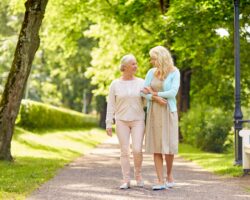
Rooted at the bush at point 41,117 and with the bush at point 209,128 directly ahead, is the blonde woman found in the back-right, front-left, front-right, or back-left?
front-right

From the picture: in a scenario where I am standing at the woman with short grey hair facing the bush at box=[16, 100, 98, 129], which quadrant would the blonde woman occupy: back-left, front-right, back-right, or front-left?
back-right

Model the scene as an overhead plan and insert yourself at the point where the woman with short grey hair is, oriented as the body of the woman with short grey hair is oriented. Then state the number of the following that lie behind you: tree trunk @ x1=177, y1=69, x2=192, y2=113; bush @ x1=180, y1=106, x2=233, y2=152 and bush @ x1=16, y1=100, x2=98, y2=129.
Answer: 3

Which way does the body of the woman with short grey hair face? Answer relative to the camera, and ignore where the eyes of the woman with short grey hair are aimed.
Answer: toward the camera

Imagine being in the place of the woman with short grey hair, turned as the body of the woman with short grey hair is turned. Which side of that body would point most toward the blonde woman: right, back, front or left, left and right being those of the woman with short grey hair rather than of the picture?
left

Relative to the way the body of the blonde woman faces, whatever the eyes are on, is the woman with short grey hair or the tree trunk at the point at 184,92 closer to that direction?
the woman with short grey hair

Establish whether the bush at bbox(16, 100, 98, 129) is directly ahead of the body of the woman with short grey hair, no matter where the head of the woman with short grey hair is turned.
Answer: no

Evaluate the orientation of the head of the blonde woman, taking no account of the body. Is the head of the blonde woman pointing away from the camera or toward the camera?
toward the camera

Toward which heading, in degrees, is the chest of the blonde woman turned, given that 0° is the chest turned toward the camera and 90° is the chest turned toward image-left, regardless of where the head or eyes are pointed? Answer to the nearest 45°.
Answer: approximately 45°

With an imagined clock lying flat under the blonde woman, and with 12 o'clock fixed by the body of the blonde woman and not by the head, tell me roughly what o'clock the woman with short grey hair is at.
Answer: The woman with short grey hair is roughly at 2 o'clock from the blonde woman.

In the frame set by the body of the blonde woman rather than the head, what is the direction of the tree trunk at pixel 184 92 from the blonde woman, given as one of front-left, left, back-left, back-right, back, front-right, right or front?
back-right

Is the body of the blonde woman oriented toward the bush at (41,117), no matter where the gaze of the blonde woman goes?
no

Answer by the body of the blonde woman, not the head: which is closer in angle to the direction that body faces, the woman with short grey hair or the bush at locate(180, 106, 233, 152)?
the woman with short grey hair
